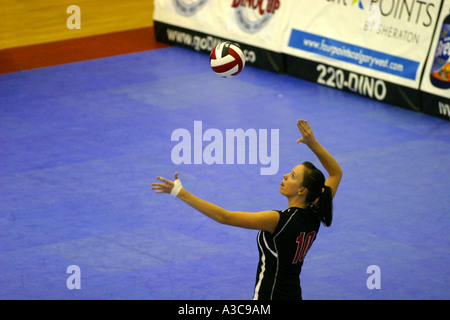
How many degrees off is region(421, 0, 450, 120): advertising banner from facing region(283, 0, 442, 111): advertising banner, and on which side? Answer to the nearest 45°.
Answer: approximately 90° to its right

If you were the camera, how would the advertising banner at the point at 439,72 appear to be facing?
facing the viewer and to the left of the viewer

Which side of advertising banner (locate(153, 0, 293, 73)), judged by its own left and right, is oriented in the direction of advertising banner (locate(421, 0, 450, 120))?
left

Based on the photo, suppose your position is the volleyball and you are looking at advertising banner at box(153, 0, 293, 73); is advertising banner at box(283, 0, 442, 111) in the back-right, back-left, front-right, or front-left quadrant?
front-right

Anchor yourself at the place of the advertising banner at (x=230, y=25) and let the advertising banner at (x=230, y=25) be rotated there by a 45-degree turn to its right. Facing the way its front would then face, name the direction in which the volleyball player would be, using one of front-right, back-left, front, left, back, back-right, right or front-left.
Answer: left

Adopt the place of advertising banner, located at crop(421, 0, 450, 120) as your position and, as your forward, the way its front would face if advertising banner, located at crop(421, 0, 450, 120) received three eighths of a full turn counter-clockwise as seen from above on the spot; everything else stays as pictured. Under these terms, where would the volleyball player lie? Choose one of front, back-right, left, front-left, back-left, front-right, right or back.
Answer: right

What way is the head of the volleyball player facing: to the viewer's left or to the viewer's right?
to the viewer's left

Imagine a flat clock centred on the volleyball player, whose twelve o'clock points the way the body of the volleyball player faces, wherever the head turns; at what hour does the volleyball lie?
The volleyball is roughly at 1 o'clock from the volleyball player.

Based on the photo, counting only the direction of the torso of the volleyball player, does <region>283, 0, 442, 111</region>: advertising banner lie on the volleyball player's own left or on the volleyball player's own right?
on the volleyball player's own right

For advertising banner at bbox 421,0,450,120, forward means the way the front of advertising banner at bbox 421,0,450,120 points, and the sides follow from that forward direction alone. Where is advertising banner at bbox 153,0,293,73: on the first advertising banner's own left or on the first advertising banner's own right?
on the first advertising banner's own right

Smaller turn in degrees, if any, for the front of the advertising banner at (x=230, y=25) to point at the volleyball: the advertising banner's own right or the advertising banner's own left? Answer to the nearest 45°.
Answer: approximately 45° to the advertising banner's own left

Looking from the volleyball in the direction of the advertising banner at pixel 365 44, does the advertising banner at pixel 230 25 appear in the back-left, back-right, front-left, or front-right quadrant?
front-left

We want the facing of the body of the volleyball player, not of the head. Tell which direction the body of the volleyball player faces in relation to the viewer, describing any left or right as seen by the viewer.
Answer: facing away from the viewer and to the left of the viewer

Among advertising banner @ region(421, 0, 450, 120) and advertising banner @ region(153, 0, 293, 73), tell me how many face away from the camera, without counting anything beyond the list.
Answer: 0
